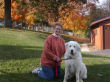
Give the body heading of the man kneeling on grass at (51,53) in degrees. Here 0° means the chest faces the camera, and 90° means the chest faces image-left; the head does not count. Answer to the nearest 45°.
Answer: approximately 315°
